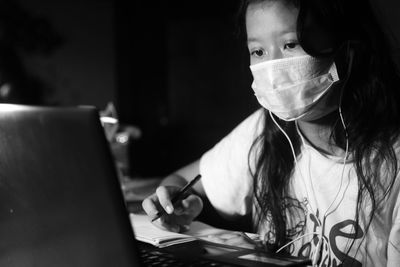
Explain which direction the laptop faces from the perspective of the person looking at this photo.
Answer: facing away from the viewer and to the right of the viewer

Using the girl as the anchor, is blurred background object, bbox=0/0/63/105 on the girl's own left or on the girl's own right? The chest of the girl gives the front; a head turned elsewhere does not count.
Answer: on the girl's own right

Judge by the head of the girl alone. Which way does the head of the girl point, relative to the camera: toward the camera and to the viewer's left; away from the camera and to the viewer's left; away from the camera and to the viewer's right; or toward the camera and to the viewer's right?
toward the camera and to the viewer's left

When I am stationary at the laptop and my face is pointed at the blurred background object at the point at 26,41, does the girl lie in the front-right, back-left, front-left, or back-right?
front-right

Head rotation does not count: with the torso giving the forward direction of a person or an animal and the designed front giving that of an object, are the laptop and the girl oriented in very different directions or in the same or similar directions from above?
very different directions

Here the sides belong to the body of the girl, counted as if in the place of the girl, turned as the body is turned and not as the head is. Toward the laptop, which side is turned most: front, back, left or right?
front

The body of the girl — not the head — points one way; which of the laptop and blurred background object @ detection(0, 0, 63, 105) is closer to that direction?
the laptop

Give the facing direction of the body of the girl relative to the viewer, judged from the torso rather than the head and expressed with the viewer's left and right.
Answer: facing the viewer and to the left of the viewer

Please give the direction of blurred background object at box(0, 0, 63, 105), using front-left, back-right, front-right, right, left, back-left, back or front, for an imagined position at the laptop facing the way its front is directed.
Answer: front-left
